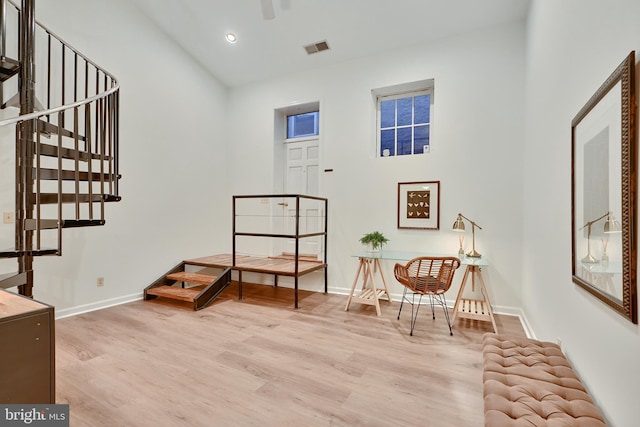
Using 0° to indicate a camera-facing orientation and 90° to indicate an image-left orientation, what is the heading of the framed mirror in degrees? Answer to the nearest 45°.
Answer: approximately 45°

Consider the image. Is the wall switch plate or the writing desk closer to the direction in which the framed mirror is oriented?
the wall switch plate

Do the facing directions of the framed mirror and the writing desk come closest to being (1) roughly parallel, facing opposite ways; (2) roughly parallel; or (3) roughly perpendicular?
roughly perpendicular

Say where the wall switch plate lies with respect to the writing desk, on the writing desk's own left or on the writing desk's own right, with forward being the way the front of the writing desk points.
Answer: on the writing desk's own right

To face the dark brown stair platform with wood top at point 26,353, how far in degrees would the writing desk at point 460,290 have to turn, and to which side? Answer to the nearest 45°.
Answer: approximately 45° to its right

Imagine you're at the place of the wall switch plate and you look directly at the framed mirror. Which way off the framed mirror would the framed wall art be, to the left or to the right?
left

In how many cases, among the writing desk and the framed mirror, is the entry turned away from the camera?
0

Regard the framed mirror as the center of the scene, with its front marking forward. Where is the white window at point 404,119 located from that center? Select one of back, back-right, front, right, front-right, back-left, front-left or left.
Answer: right

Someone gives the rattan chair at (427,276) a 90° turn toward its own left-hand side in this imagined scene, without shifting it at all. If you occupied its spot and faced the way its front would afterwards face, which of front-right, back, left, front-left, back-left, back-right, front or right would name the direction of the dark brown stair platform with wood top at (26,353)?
front

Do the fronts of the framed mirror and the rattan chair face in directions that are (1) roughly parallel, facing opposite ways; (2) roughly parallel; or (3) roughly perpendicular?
roughly perpendicular

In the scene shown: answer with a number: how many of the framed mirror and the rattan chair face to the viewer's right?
0

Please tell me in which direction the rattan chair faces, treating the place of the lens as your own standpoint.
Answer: facing away from the viewer and to the left of the viewer
